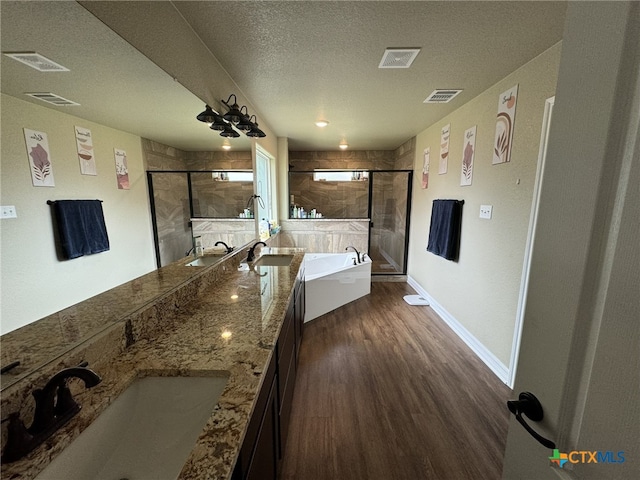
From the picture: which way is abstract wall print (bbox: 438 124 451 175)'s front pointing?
to the viewer's left

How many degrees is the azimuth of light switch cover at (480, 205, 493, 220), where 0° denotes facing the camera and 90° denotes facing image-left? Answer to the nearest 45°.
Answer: approximately 45°

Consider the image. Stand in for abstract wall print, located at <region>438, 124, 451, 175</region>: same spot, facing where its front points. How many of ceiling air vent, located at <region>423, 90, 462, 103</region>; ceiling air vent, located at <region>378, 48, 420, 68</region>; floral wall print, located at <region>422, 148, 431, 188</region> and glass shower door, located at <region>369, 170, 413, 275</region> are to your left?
2

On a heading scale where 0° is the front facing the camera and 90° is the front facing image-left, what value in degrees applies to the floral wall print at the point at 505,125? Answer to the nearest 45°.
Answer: approximately 45°
